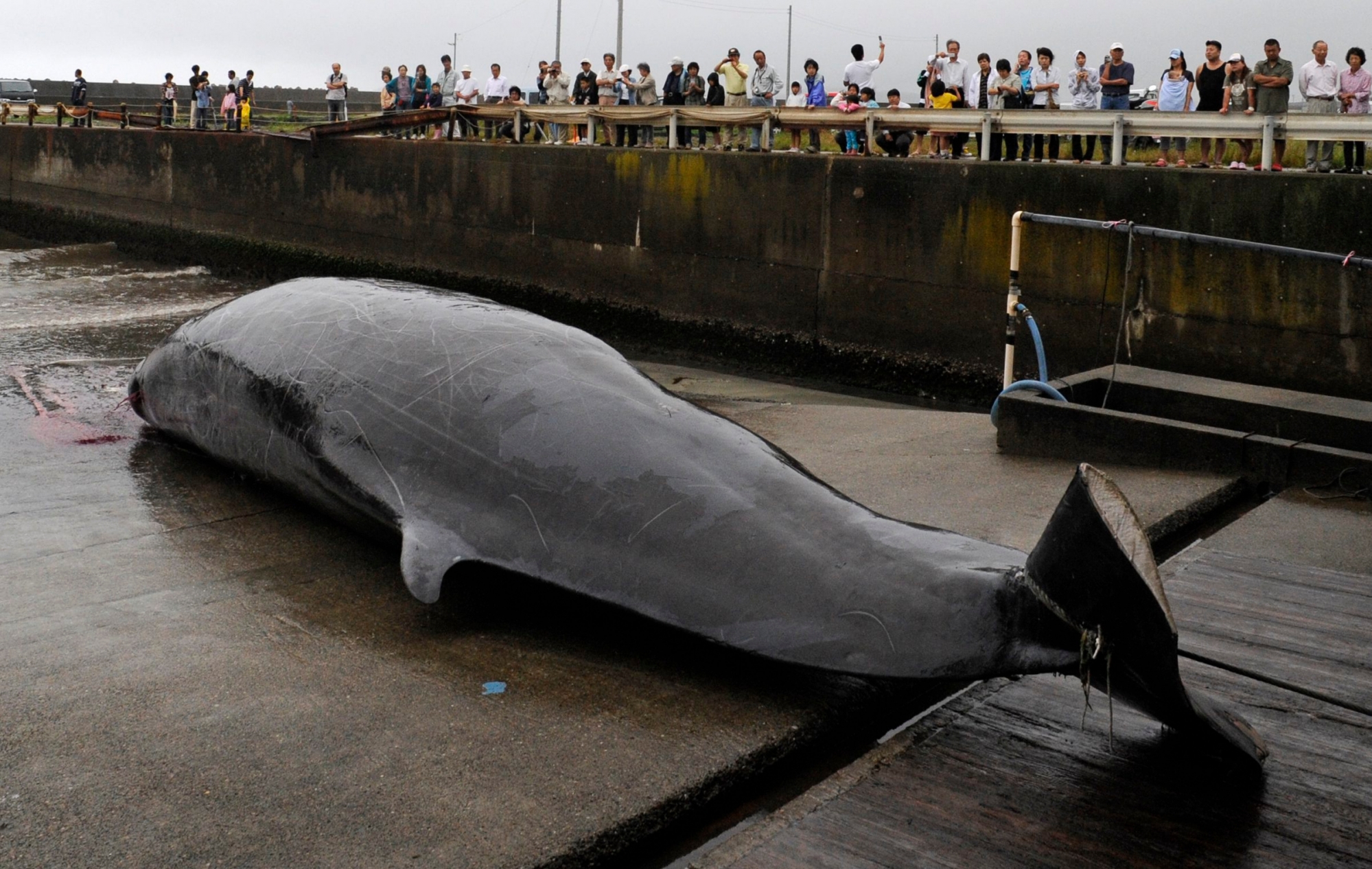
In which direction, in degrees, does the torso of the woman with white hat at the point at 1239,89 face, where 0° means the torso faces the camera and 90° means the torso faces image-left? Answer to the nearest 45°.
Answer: approximately 45°

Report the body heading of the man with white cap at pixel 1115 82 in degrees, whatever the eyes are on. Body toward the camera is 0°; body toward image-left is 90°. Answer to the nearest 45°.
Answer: approximately 0°

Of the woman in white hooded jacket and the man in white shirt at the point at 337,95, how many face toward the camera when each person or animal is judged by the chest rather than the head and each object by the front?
2

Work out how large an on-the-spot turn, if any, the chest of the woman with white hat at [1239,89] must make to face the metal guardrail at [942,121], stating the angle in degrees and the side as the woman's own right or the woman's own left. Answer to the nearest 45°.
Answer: approximately 45° to the woman's own right
